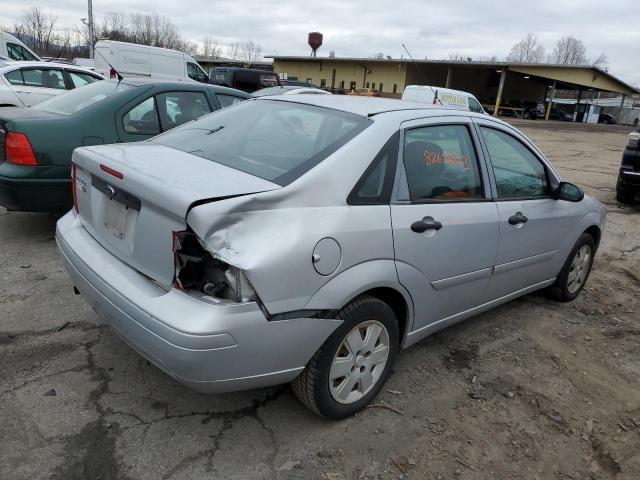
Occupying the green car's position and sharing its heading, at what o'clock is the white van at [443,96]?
The white van is roughly at 12 o'clock from the green car.

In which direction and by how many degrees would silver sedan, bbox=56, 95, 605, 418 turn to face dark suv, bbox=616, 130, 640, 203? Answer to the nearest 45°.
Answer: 0° — it already faces it

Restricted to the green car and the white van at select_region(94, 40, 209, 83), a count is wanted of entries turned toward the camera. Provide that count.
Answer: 0

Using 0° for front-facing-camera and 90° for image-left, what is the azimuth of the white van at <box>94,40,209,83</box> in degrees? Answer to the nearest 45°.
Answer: approximately 225°

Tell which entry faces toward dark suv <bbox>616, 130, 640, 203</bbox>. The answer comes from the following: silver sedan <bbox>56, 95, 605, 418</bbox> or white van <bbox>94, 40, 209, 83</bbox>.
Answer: the silver sedan

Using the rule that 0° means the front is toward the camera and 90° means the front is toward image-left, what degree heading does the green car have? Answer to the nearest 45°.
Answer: approximately 225°

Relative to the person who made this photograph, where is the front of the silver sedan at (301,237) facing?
facing away from the viewer and to the right of the viewer

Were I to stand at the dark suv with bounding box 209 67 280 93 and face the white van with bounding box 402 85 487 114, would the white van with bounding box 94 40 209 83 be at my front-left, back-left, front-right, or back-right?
back-right

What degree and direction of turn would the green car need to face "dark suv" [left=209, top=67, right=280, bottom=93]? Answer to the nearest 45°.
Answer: approximately 45° to its left

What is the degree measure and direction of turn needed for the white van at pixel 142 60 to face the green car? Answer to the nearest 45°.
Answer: approximately 135° to its right

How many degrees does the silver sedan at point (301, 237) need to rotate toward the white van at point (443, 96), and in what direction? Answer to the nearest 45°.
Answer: approximately 45° to its left

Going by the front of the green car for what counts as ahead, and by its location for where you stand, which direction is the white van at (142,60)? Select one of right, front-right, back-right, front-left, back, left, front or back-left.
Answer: front-left
